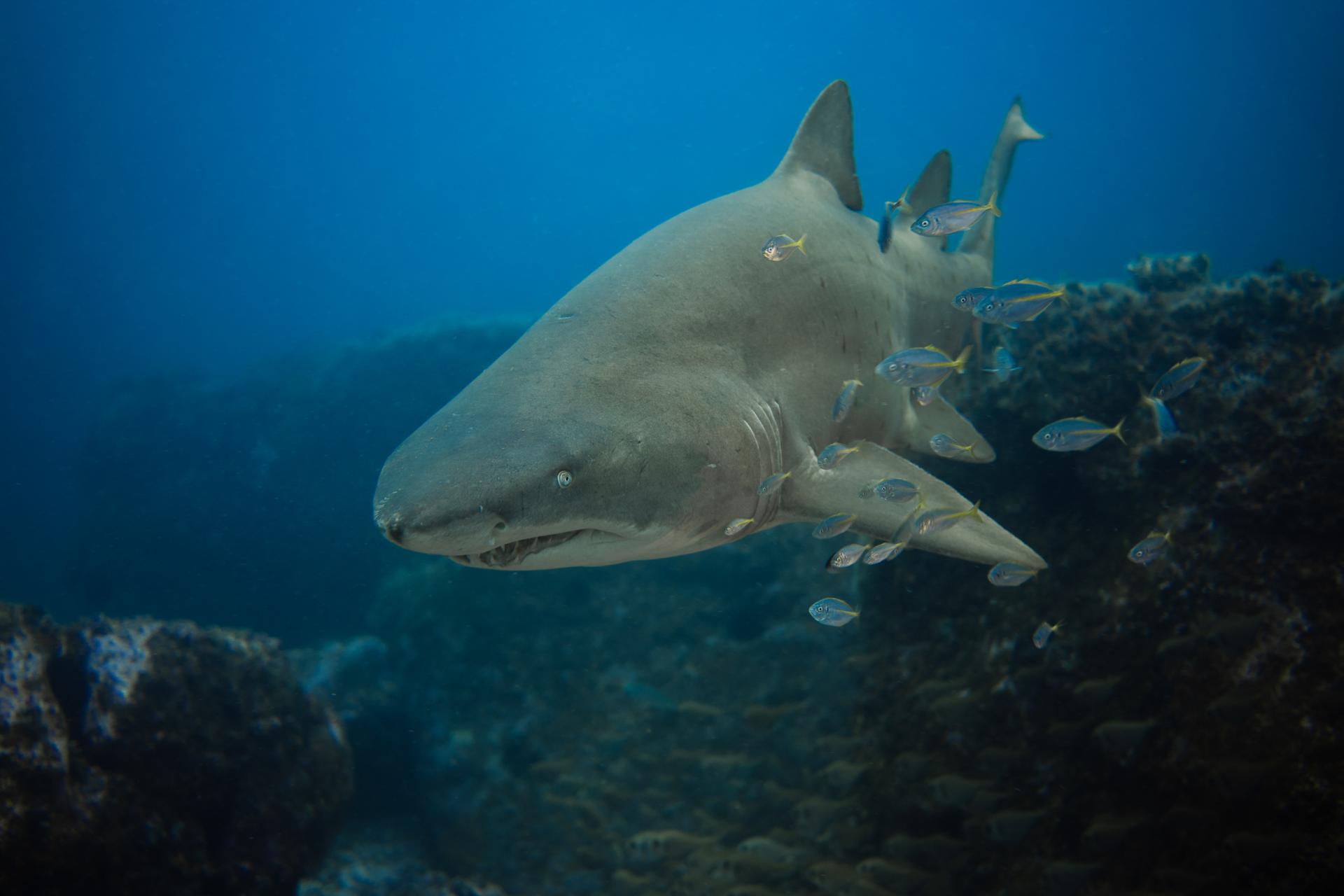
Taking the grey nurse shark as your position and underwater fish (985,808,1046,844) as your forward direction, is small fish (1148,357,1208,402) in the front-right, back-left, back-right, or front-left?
front-right

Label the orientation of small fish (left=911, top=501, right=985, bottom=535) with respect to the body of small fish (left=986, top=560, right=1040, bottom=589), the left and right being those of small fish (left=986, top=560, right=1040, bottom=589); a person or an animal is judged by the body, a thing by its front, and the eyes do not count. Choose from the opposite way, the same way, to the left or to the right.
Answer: the same way

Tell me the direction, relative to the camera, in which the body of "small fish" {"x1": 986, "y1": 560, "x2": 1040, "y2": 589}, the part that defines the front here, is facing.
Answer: to the viewer's left

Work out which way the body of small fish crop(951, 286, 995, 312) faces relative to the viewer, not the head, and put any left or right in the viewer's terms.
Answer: facing to the left of the viewer

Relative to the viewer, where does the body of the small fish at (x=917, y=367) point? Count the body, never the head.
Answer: to the viewer's left

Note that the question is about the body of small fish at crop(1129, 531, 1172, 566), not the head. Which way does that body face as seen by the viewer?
to the viewer's left

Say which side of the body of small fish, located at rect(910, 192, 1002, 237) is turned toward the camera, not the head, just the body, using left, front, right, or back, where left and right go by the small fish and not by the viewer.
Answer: left

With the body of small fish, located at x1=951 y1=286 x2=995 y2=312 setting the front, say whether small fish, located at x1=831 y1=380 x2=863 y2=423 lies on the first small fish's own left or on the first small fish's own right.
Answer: on the first small fish's own left

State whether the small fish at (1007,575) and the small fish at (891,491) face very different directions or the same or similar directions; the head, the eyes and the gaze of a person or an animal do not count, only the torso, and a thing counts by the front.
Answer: same or similar directions

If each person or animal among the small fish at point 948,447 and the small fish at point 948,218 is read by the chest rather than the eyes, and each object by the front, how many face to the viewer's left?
2

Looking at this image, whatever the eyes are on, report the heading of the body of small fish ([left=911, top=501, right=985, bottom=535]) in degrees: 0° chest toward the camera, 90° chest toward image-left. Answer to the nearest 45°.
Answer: approximately 90°

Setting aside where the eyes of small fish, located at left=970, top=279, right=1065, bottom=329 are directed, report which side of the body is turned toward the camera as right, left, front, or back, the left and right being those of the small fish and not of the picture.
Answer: left

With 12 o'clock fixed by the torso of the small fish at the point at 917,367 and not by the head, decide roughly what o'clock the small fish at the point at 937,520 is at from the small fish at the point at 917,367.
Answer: the small fish at the point at 937,520 is roughly at 9 o'clock from the small fish at the point at 917,367.
